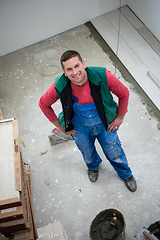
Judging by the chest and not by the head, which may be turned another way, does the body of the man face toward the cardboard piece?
no

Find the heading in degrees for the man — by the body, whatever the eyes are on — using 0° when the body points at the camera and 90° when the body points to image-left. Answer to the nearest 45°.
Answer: approximately 0°

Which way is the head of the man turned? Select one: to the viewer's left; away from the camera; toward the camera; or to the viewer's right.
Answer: toward the camera
